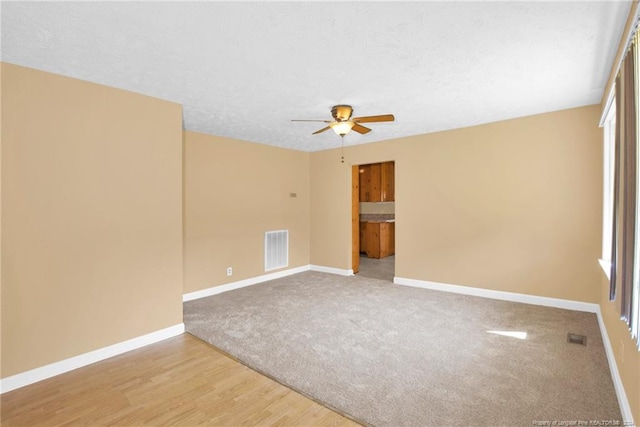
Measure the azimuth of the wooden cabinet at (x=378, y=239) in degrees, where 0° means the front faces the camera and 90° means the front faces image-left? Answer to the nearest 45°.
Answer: approximately 45°

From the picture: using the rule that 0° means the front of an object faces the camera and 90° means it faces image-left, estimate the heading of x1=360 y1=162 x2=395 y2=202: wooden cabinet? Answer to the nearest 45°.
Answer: approximately 45°

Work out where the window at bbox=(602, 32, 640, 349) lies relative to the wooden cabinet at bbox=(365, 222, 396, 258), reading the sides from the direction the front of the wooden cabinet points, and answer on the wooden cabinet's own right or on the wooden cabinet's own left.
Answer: on the wooden cabinet's own left

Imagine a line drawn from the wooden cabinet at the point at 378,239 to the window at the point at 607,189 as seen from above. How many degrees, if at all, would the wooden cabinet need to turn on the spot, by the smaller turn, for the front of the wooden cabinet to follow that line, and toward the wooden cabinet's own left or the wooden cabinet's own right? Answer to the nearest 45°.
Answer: approximately 90° to the wooden cabinet's own left
